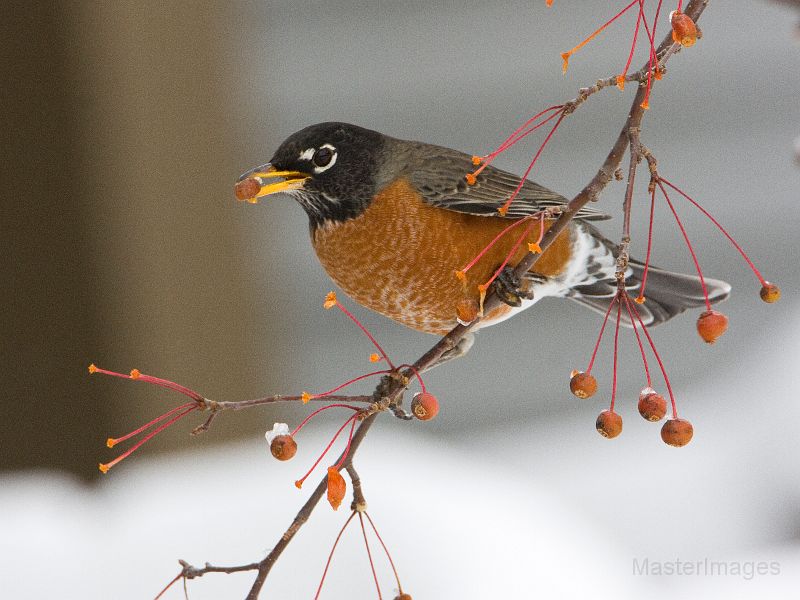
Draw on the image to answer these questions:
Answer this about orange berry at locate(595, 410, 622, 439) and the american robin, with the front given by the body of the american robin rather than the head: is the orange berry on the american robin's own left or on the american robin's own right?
on the american robin's own left

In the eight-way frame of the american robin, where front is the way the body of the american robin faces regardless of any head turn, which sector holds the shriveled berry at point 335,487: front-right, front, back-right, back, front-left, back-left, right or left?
front

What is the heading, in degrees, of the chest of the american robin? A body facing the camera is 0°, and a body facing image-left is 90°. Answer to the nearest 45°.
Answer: approximately 90°

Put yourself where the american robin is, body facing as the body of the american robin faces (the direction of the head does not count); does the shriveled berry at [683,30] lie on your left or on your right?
on your left

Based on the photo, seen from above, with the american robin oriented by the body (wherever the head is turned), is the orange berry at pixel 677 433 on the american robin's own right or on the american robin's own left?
on the american robin's own left

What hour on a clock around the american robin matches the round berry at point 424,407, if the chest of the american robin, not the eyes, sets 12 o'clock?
The round berry is roughly at 9 o'clock from the american robin.
